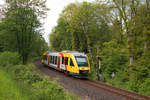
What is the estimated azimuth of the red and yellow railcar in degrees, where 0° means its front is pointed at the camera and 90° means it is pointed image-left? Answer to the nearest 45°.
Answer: approximately 315°

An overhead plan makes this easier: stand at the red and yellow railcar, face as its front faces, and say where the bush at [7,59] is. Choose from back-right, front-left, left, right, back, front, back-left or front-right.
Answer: back-right

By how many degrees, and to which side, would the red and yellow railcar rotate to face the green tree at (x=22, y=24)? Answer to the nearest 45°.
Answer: approximately 180°
